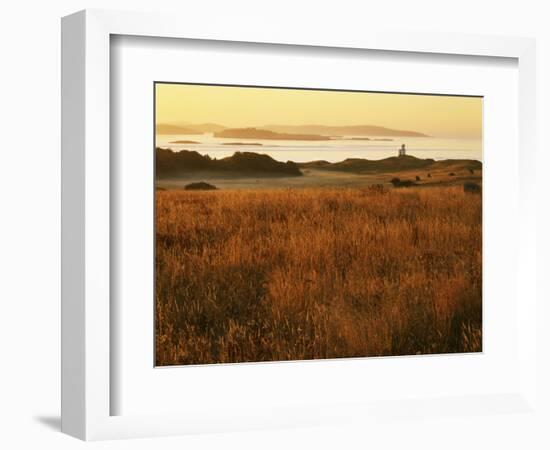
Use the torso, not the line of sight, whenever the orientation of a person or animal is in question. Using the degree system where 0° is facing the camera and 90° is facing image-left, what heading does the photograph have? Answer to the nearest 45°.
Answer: approximately 315°

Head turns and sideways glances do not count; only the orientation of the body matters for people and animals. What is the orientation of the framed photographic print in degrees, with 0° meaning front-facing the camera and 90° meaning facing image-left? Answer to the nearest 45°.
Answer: approximately 315°
